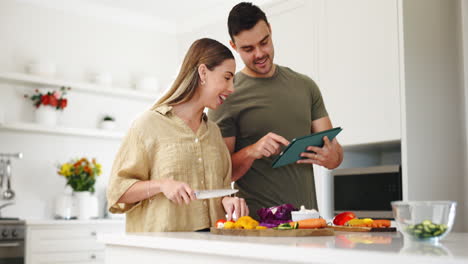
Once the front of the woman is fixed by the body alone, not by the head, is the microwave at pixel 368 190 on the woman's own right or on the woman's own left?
on the woman's own left

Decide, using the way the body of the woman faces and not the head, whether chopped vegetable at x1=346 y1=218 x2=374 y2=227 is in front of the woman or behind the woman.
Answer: in front

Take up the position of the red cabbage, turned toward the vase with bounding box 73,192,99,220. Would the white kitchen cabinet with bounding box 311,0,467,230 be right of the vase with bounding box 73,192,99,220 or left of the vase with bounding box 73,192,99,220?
right

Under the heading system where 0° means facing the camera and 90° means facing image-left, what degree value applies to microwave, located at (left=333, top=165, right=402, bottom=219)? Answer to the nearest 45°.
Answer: approximately 45°

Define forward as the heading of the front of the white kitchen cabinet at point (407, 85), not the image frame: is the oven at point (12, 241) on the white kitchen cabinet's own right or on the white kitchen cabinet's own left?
on the white kitchen cabinet's own right

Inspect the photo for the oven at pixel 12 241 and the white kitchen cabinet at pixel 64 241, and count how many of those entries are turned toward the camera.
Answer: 2

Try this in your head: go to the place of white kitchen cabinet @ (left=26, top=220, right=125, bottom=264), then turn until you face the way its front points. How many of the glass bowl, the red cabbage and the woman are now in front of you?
3

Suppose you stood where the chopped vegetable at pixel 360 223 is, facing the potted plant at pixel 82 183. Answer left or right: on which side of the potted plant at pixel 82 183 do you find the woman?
left

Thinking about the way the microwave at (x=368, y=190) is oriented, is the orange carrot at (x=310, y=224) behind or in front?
in front

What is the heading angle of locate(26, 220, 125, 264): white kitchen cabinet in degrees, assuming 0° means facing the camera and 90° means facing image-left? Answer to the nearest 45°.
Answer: approximately 0°

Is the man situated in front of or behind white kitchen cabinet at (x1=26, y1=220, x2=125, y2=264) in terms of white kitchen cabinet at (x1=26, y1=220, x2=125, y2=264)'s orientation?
in front

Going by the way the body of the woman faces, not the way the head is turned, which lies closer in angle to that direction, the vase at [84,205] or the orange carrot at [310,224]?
the orange carrot

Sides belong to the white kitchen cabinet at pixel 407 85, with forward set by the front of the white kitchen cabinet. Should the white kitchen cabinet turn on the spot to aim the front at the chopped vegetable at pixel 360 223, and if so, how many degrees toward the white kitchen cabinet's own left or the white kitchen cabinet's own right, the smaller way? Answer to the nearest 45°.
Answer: approximately 45° to the white kitchen cabinet's own left
